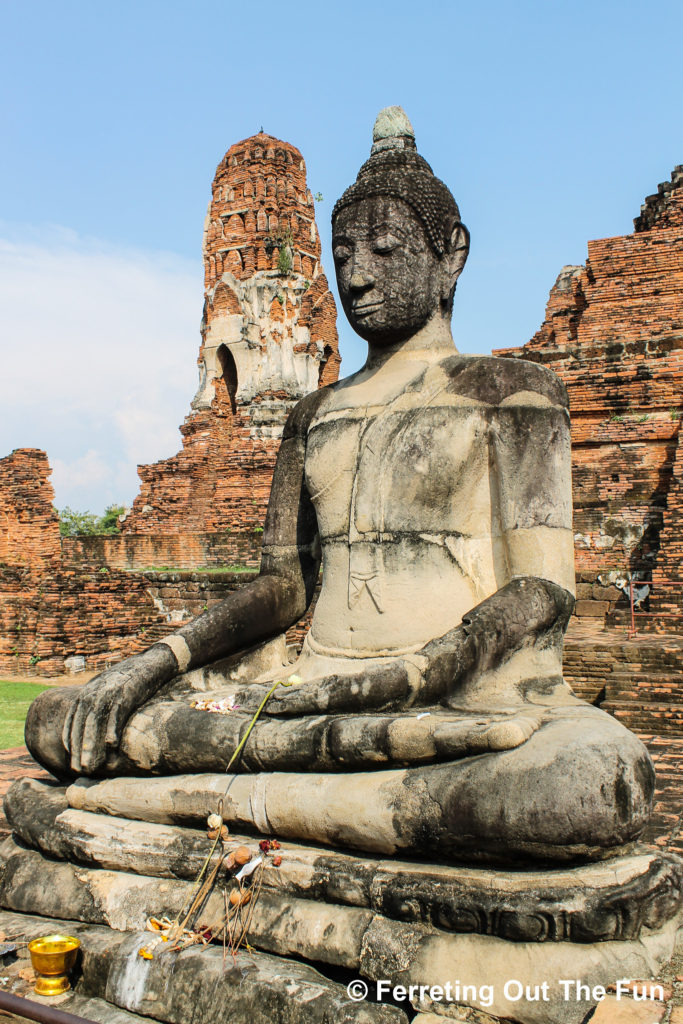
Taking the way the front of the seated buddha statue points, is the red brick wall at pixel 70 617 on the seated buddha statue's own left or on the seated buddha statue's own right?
on the seated buddha statue's own right

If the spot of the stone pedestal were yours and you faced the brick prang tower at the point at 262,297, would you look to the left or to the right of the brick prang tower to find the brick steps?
right

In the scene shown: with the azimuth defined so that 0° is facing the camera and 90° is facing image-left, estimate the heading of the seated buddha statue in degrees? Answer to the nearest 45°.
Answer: approximately 45°

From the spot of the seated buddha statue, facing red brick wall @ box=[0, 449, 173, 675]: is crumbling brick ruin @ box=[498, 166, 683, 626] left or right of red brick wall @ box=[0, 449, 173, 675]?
right

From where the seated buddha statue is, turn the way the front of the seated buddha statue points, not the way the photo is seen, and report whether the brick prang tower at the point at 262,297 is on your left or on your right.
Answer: on your right

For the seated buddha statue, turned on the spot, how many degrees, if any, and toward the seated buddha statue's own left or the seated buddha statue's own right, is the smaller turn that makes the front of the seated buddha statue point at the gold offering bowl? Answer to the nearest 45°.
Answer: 0° — it already faces it

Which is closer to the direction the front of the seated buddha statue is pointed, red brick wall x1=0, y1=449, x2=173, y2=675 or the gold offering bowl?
the gold offering bowl

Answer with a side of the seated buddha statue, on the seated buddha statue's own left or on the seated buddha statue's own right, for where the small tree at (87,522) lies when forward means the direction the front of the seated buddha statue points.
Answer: on the seated buddha statue's own right

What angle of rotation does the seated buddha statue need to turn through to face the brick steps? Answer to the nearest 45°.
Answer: approximately 180°
